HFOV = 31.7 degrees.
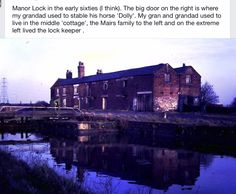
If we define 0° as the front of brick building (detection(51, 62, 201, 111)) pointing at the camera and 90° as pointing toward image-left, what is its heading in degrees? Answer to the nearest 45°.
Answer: approximately 45°
